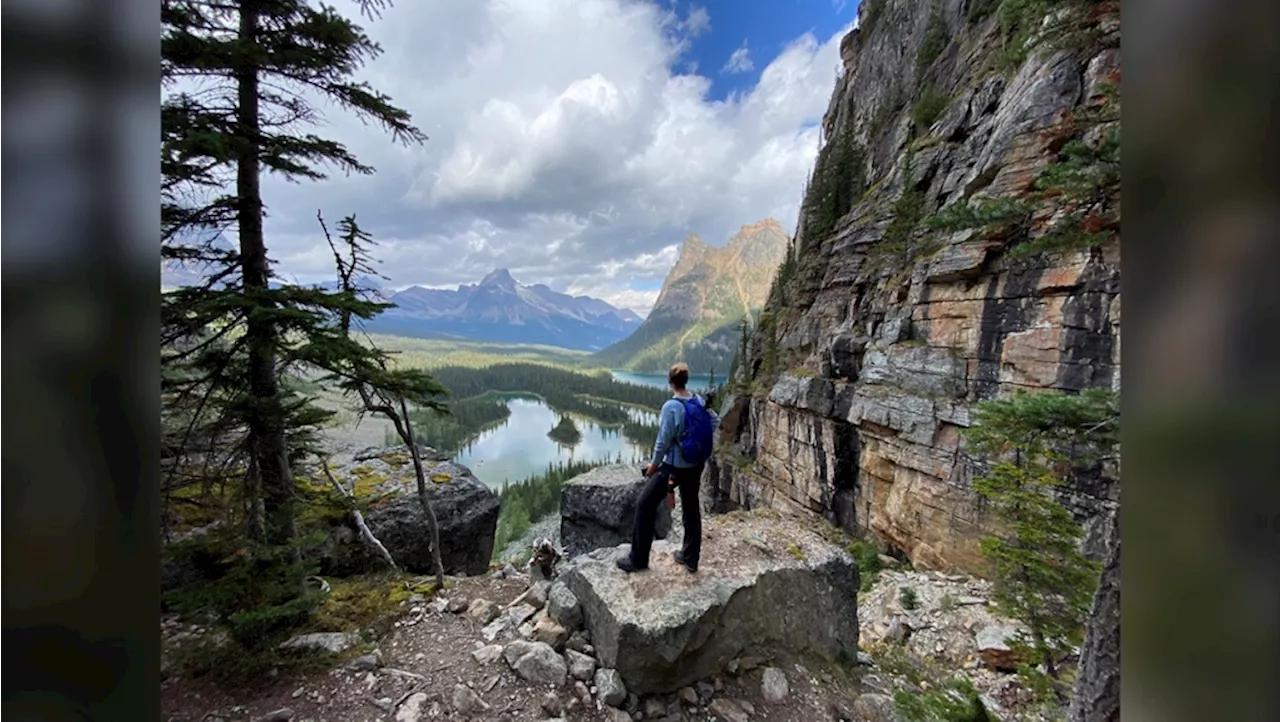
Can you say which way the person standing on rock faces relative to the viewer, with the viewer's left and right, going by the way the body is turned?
facing away from the viewer and to the left of the viewer

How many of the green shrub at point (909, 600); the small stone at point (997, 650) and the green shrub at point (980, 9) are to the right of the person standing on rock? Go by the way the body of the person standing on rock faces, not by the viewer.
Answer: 3

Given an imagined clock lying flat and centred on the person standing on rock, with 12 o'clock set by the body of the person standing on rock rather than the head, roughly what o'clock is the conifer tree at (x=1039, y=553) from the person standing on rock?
The conifer tree is roughly at 4 o'clock from the person standing on rock.

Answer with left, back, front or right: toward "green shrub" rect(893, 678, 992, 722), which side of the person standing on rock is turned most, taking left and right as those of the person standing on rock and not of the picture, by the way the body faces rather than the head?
back

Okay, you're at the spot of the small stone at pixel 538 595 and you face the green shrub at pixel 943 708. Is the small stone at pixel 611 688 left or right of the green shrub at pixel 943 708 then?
right

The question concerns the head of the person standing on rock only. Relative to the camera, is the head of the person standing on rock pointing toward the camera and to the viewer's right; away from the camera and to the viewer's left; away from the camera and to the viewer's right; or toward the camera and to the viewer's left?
away from the camera and to the viewer's left

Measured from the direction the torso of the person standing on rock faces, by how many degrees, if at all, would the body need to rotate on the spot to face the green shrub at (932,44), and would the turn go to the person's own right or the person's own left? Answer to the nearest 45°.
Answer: approximately 90° to the person's own right

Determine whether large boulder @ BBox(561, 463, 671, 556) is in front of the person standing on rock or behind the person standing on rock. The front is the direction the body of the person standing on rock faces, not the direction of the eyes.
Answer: in front
